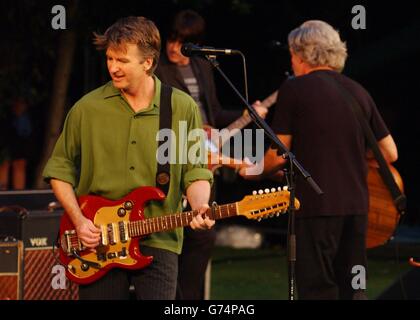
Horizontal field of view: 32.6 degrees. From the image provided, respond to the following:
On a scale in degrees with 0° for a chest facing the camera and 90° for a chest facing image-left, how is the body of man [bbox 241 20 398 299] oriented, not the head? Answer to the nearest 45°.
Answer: approximately 135°

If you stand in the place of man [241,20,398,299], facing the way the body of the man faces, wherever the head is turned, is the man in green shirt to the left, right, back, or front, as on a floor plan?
left

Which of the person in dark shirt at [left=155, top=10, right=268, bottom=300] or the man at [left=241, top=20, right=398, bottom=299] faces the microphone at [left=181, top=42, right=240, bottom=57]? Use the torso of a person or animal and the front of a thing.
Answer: the person in dark shirt
